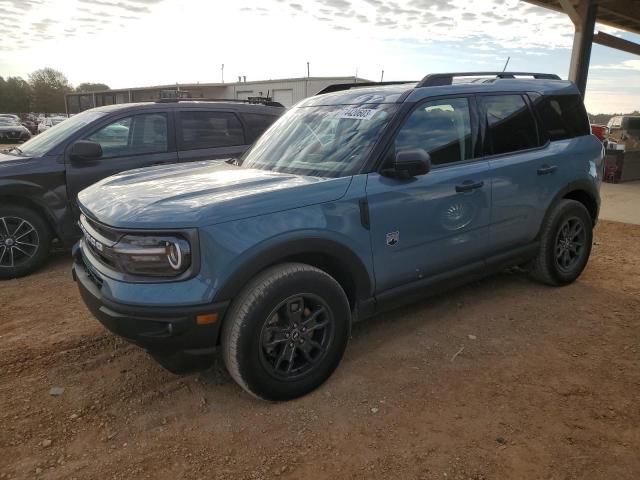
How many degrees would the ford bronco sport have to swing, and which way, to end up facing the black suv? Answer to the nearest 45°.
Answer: approximately 90° to its right

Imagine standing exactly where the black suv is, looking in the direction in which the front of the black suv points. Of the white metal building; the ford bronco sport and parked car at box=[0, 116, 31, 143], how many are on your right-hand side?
2

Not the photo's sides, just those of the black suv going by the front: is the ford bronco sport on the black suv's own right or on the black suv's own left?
on the black suv's own left

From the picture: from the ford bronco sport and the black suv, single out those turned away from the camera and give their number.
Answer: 0

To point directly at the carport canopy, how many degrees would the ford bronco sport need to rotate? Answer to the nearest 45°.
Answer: approximately 180°

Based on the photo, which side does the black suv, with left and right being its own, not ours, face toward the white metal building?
right

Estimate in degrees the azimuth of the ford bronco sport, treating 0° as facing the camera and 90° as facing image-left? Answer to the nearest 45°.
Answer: approximately 45°

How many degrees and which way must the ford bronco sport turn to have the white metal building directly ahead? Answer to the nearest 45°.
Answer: approximately 135° to its right

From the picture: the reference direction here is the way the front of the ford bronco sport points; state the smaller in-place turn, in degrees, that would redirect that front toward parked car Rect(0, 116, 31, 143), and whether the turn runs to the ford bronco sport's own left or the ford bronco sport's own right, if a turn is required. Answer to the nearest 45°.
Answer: approximately 90° to the ford bronco sport's own right

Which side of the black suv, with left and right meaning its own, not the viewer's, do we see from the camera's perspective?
left
